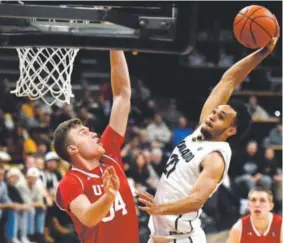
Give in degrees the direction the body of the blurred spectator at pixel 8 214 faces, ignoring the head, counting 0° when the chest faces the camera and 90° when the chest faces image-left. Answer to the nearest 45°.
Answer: approximately 315°

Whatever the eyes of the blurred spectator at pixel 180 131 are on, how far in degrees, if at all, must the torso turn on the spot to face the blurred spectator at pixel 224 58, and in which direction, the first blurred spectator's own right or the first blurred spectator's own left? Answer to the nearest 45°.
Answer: approximately 180°

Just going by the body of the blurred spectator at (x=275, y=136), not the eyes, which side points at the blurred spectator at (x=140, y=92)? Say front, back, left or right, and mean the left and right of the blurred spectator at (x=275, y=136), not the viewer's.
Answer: right

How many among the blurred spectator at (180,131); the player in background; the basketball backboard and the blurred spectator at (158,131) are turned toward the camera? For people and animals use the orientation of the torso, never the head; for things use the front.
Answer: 3

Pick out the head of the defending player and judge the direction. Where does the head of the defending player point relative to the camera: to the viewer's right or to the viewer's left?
to the viewer's right

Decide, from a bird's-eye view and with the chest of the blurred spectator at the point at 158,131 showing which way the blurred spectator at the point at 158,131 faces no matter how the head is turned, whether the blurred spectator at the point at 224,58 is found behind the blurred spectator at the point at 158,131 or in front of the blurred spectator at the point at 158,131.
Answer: behind

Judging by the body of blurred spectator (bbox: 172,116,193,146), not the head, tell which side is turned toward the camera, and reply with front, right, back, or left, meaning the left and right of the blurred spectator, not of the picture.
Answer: front

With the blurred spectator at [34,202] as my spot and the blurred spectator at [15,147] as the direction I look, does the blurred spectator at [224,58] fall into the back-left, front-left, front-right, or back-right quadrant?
front-right

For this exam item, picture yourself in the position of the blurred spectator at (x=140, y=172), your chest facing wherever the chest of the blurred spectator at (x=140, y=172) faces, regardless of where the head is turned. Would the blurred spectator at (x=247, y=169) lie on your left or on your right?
on your left

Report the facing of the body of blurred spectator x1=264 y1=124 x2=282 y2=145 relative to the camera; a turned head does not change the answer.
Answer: toward the camera
